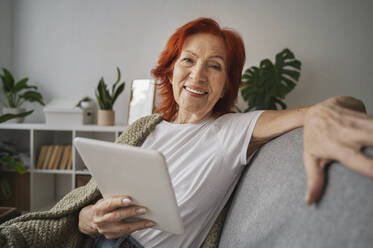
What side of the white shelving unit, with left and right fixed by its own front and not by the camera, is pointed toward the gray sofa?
front

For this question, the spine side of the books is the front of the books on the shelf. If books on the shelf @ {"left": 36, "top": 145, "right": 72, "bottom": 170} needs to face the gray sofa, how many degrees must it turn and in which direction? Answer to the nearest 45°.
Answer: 0° — it already faces it

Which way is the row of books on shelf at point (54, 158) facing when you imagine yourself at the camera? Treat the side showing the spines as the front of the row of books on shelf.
facing the viewer

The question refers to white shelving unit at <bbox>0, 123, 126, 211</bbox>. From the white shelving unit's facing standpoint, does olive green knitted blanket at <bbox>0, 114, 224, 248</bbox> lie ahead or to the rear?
ahead

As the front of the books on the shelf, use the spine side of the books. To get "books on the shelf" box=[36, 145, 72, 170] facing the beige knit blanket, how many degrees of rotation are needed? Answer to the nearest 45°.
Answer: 0° — it already faces it
